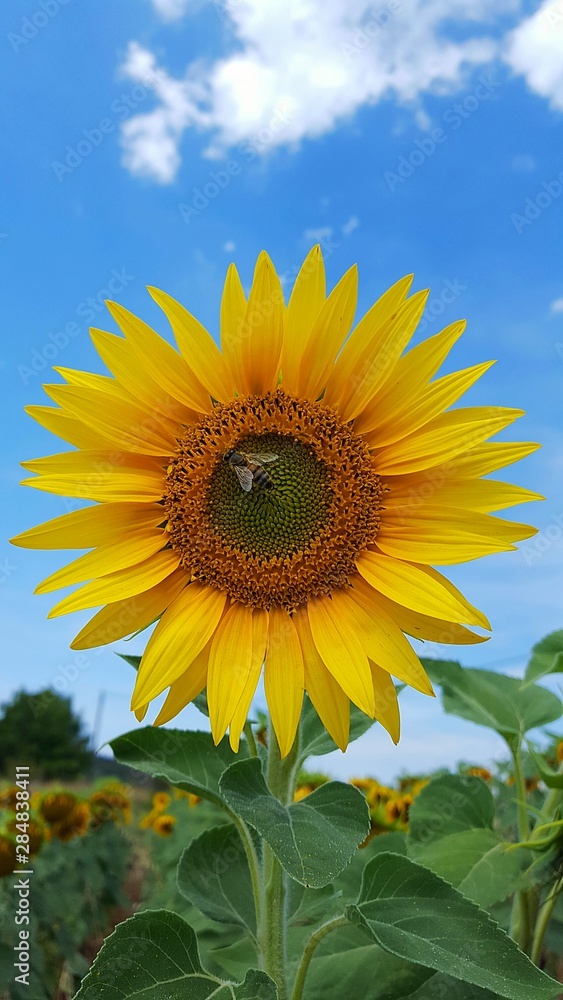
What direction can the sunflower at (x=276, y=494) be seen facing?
toward the camera

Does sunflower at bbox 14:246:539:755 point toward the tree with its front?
no
